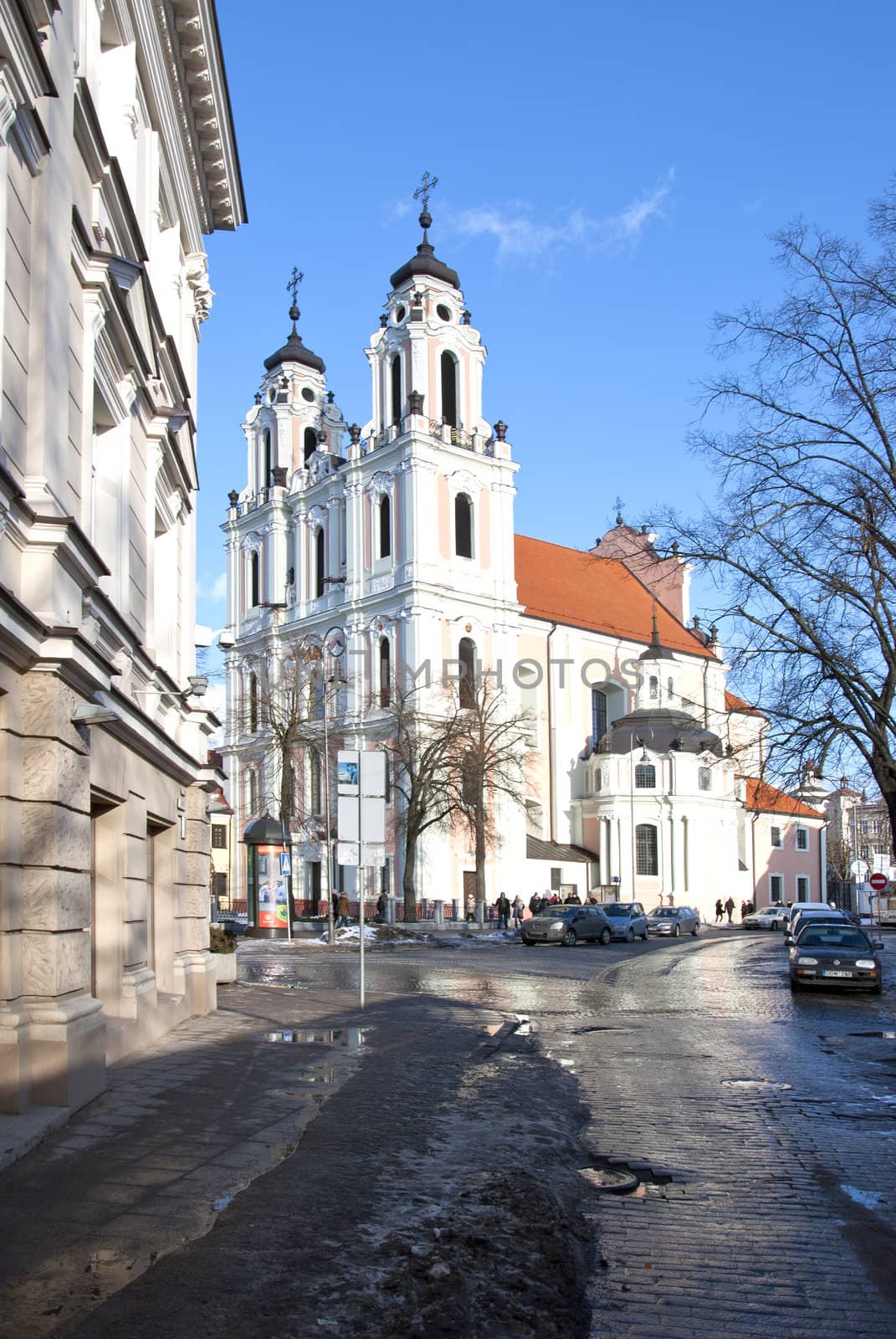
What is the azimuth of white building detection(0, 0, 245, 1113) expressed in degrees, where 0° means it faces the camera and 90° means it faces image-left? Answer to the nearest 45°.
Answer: approximately 270°

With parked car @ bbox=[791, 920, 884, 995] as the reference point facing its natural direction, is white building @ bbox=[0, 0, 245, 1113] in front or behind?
in front

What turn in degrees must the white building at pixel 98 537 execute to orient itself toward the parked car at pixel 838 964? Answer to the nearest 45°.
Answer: approximately 45° to its left

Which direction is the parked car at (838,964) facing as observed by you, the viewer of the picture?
facing the viewer

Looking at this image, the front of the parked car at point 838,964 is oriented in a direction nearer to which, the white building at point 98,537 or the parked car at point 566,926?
the white building

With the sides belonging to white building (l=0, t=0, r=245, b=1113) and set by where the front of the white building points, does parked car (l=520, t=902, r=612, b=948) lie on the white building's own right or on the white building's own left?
on the white building's own left

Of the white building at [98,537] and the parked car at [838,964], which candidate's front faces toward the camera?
the parked car

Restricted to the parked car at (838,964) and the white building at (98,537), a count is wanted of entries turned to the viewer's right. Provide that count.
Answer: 1

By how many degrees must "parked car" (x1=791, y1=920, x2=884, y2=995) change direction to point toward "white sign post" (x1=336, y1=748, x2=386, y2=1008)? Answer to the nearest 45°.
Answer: approximately 45° to its right
